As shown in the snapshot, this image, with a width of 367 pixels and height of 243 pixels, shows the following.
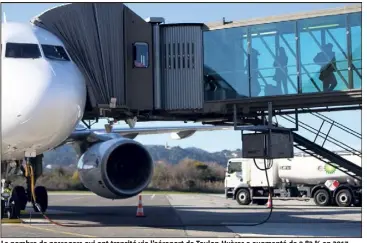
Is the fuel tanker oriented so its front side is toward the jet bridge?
no

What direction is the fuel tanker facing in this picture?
to the viewer's left

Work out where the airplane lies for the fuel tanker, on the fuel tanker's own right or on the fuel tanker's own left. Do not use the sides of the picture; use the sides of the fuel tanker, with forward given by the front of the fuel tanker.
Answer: on the fuel tanker's own left

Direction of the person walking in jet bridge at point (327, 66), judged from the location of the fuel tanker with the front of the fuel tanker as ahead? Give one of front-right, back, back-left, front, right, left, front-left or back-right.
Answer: left
